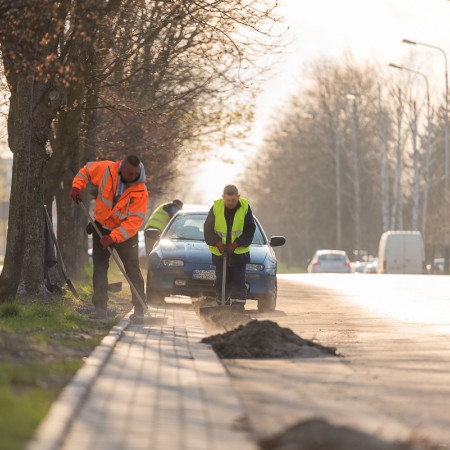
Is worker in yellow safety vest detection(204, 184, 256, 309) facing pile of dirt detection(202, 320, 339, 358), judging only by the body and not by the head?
yes

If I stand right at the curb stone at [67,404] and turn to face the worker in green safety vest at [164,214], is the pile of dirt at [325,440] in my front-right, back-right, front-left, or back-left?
back-right

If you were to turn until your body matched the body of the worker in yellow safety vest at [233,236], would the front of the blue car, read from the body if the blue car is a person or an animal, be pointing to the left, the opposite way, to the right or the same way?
the same way

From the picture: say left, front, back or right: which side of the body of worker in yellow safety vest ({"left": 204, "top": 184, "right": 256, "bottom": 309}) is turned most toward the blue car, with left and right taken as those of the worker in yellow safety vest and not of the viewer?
back

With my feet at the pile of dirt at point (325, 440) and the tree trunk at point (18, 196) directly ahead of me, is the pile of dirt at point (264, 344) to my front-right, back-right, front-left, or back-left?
front-right

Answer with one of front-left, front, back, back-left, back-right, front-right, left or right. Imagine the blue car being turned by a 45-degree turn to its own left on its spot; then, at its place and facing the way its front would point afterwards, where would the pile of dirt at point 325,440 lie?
front-right

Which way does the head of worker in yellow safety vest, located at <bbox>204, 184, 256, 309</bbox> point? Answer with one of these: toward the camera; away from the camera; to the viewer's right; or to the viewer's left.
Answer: toward the camera

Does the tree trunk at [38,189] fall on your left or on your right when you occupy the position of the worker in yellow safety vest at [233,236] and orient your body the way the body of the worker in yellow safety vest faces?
on your right

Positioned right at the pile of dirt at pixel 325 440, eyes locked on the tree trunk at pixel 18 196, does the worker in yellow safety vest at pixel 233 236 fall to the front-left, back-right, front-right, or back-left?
front-right

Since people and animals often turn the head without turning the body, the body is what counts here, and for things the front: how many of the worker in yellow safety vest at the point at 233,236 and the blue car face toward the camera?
2

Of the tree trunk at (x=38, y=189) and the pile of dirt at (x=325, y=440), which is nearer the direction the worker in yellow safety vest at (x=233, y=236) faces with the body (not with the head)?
the pile of dirt

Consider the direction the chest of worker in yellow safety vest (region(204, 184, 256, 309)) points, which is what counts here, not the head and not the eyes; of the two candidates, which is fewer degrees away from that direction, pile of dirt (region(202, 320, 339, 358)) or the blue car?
the pile of dirt

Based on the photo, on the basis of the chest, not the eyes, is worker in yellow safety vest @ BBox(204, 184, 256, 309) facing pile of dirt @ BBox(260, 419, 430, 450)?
yes

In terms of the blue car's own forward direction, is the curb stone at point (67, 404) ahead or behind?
ahead

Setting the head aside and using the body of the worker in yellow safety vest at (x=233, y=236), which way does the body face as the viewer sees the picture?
toward the camera

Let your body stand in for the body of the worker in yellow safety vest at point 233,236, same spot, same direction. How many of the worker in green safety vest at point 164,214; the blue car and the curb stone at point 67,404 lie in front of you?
1

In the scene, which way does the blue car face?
toward the camera
